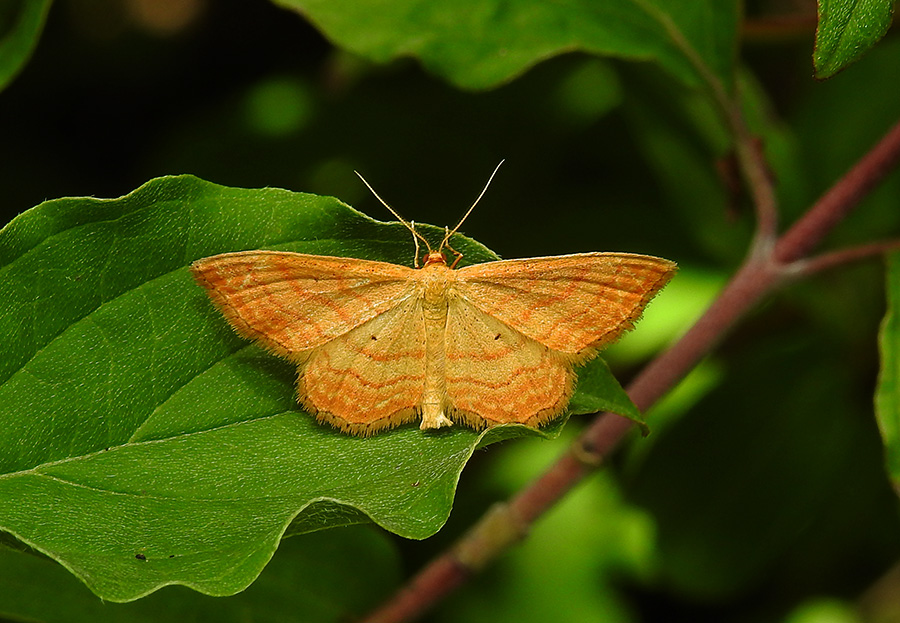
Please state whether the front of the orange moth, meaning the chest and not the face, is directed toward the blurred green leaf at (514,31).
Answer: yes

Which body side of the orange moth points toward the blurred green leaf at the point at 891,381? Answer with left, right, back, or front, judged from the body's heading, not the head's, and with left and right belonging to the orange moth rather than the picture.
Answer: right

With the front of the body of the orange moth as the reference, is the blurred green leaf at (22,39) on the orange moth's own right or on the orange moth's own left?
on the orange moth's own left

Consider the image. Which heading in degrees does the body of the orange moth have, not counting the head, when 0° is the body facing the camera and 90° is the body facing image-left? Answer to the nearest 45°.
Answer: approximately 180°

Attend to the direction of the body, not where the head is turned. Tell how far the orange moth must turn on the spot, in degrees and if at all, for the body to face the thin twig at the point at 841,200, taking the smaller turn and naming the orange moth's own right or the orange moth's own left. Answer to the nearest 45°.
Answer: approximately 45° to the orange moth's own right

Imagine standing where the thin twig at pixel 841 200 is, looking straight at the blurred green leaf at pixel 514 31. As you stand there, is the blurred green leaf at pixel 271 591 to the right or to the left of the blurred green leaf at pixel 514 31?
left
